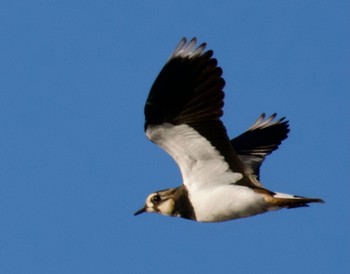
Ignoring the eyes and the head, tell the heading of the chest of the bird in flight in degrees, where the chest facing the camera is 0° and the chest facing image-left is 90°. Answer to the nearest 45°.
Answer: approximately 90°
